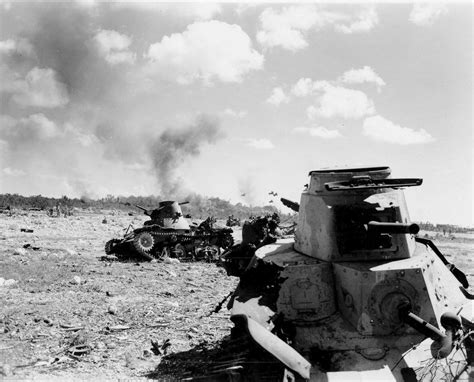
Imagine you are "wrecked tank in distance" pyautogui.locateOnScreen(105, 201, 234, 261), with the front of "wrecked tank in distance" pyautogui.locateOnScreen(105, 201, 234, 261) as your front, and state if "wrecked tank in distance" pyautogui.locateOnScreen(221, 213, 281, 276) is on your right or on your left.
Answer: on your left

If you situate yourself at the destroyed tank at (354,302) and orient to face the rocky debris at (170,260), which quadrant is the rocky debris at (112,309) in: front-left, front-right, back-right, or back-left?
front-left

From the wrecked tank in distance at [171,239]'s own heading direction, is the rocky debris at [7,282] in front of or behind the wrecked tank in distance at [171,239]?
in front

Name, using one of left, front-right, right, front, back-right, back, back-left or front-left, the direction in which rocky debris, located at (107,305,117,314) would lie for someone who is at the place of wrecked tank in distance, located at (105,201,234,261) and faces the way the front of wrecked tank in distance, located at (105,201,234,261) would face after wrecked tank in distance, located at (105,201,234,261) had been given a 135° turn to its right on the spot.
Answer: back

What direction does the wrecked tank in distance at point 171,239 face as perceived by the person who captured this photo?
facing the viewer and to the left of the viewer
